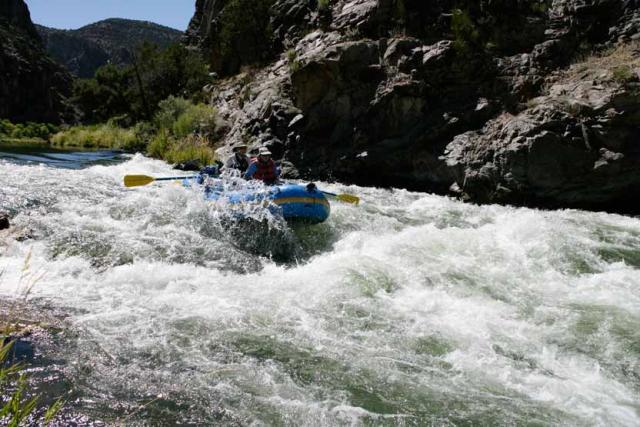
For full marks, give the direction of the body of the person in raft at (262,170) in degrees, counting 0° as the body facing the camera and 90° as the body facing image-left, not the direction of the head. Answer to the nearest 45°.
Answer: approximately 315°

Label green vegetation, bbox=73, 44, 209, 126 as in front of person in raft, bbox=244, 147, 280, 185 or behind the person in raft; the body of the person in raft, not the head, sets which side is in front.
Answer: behind

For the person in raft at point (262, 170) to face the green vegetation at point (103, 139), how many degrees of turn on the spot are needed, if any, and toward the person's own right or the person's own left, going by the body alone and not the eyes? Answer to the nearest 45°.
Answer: approximately 180°

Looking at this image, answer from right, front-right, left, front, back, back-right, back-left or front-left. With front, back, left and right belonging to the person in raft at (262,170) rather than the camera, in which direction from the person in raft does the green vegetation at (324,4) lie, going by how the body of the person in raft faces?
back-left

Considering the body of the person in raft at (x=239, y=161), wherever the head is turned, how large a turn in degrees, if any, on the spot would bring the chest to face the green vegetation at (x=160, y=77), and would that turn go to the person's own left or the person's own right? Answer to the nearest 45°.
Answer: approximately 135° to the person's own left

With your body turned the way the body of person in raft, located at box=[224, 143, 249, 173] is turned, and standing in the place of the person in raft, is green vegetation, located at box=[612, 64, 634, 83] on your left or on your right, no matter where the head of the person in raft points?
on your left

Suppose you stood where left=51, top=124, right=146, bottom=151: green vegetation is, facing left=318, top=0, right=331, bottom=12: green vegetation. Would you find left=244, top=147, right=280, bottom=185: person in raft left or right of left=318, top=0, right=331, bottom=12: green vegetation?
right
